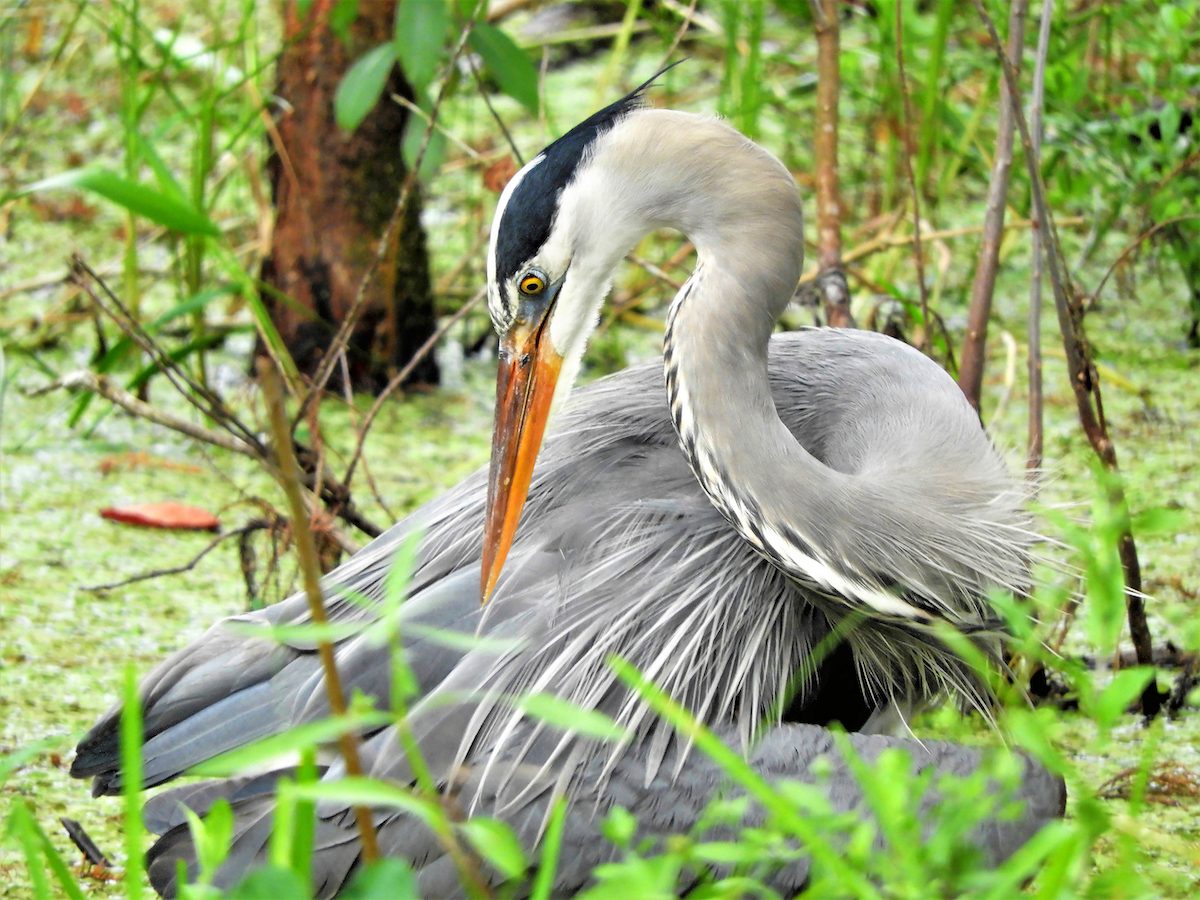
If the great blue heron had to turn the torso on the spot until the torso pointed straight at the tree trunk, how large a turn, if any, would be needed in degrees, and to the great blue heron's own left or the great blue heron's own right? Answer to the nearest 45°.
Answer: approximately 90° to the great blue heron's own left

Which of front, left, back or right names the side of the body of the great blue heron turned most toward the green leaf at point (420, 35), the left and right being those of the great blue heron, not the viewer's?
left

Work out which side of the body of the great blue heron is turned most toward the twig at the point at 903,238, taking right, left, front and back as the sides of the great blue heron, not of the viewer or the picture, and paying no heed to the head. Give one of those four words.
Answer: left

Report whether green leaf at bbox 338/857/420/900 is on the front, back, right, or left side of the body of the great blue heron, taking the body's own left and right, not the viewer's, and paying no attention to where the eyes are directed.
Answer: right

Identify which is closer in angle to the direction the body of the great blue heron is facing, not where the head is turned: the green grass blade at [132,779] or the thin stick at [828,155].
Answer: the thin stick

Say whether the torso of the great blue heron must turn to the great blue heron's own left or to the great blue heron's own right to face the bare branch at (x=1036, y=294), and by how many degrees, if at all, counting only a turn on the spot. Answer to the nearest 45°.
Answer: approximately 45° to the great blue heron's own left

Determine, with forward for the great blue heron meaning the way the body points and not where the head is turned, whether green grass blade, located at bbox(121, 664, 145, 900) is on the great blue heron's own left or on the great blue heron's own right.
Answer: on the great blue heron's own right

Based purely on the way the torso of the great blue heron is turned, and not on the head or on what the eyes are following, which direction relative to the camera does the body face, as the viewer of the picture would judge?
to the viewer's right

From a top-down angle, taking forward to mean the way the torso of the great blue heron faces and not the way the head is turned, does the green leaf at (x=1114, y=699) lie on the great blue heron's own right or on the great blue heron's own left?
on the great blue heron's own right

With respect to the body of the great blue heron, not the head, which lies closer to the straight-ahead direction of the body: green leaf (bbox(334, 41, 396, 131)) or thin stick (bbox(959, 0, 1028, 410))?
the thin stick

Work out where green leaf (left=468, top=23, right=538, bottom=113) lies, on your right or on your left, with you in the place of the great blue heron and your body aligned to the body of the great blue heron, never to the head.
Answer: on your left

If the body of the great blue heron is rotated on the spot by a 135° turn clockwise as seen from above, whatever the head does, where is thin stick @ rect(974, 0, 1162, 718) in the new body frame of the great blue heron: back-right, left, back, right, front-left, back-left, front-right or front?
back

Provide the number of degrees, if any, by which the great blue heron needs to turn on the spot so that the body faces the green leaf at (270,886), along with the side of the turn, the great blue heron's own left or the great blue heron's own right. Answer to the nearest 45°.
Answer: approximately 90° to the great blue heron's own right

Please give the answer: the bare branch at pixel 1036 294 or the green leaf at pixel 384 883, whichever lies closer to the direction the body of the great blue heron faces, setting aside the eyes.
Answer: the bare branch

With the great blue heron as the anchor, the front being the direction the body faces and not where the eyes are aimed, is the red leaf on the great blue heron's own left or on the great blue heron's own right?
on the great blue heron's own left

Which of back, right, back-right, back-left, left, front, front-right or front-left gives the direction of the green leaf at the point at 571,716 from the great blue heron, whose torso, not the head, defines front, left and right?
right

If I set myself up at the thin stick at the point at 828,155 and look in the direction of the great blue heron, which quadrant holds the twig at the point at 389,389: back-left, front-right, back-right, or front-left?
front-right
